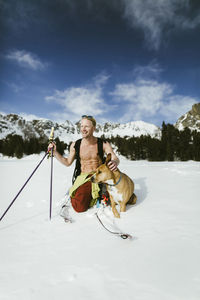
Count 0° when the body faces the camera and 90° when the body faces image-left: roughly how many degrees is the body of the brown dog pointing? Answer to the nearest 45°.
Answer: approximately 45°

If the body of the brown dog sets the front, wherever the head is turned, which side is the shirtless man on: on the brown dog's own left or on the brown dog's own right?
on the brown dog's own right
